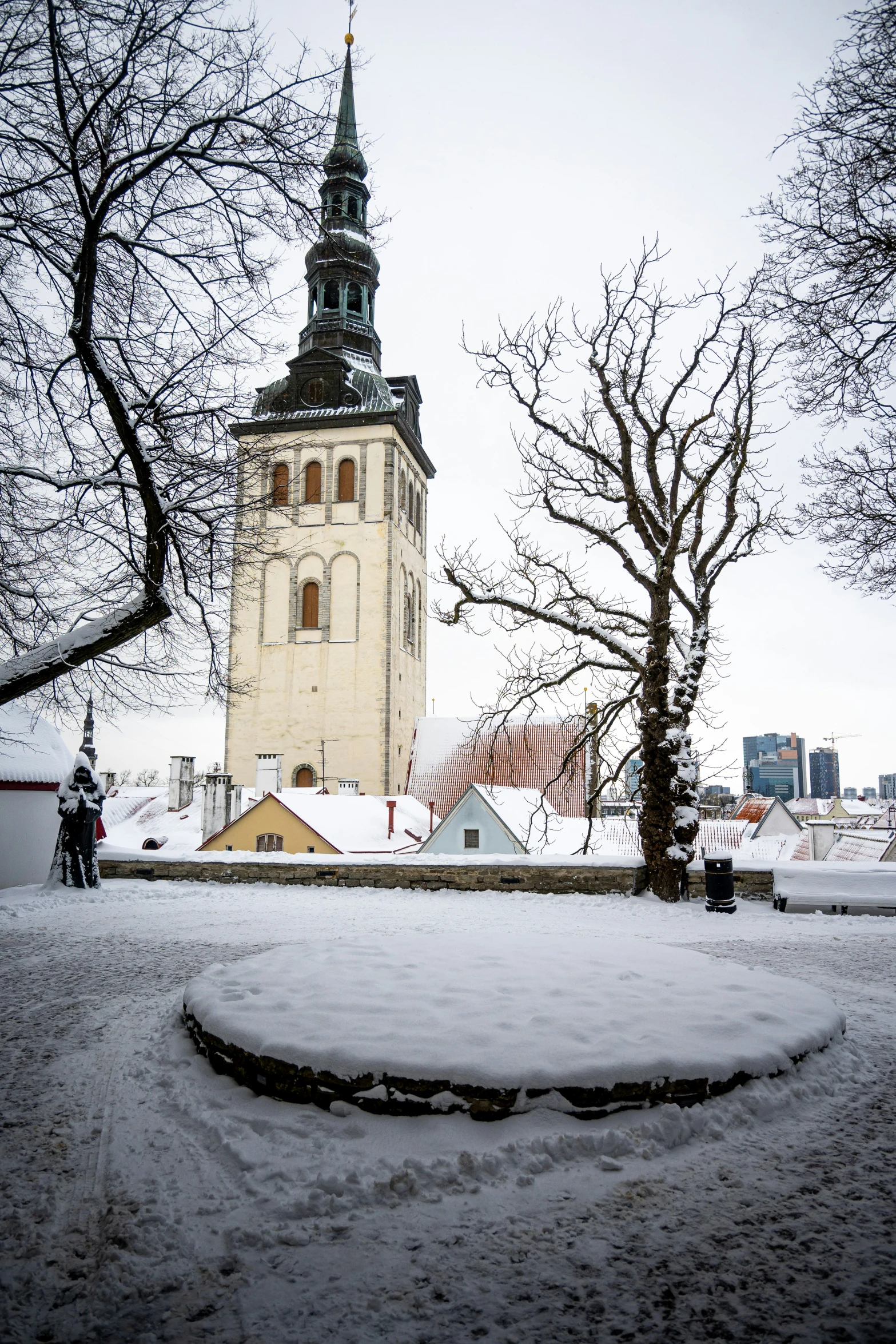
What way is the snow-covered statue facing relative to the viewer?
toward the camera

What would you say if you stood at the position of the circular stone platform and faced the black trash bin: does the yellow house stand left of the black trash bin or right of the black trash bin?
left

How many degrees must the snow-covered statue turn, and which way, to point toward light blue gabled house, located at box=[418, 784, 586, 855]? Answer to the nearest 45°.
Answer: approximately 135° to its left

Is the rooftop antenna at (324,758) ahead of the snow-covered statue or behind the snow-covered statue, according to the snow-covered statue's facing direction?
behind

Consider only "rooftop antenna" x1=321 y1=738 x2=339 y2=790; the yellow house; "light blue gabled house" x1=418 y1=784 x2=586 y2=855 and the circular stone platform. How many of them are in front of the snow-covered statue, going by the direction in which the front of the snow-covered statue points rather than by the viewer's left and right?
1

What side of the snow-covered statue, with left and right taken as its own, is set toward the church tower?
back

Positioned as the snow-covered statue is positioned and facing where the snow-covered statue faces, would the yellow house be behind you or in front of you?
behind

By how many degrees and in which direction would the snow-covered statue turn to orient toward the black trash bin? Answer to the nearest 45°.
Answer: approximately 45° to its left

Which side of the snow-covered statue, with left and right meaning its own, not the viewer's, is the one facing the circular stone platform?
front
